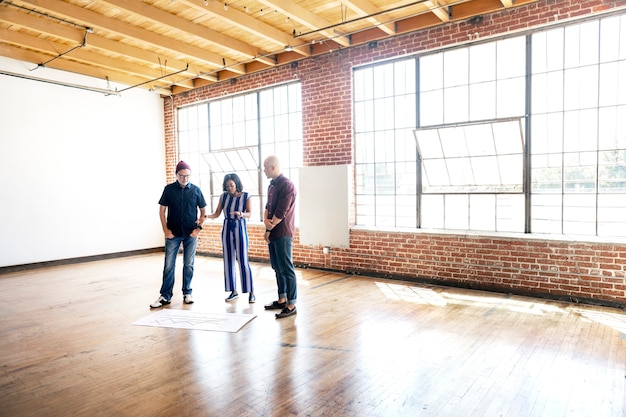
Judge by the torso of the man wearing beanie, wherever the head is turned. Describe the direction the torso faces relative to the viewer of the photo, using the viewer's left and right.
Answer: facing the viewer

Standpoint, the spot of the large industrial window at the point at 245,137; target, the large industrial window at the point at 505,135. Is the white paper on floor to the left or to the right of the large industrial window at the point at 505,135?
right

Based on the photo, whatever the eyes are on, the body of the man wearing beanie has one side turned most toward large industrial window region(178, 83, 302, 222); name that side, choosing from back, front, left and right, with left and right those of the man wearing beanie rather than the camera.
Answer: back

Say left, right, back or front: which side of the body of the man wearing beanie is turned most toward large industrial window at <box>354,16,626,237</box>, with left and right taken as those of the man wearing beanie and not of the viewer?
left

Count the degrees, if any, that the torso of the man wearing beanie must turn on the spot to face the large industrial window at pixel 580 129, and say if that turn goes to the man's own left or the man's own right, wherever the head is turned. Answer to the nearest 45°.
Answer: approximately 90° to the man's own left

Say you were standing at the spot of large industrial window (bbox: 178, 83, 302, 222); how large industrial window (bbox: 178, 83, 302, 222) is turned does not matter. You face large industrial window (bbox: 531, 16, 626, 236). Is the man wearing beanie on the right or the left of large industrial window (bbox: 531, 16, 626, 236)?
right
